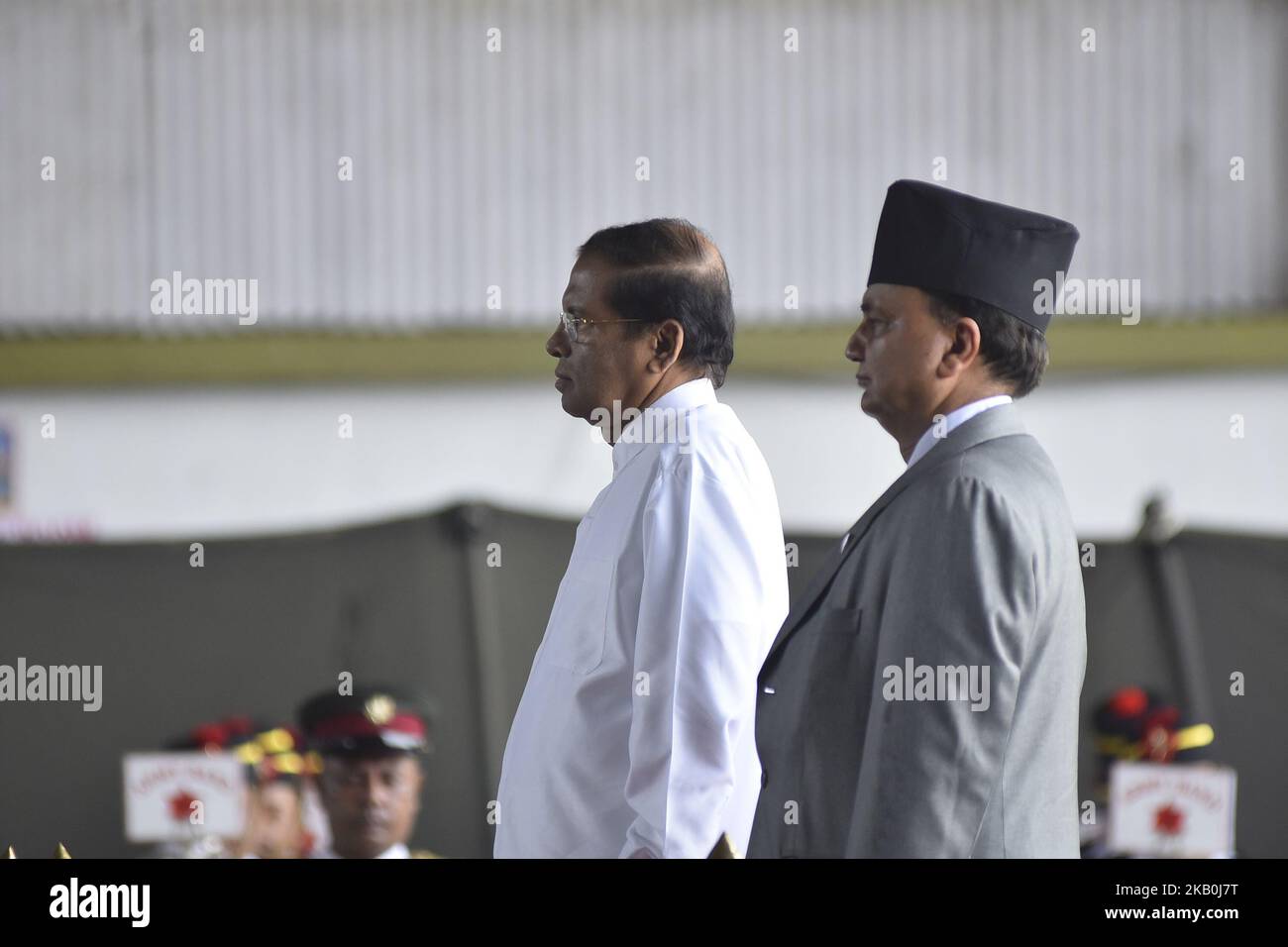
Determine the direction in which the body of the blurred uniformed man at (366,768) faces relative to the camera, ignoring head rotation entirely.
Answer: toward the camera

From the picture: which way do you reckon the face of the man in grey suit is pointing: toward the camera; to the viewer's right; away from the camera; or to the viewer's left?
to the viewer's left

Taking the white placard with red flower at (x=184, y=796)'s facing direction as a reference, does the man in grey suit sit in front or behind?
in front

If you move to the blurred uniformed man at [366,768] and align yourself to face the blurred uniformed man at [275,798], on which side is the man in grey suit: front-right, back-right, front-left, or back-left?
back-left

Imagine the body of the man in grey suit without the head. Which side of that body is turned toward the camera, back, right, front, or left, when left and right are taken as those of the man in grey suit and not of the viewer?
left

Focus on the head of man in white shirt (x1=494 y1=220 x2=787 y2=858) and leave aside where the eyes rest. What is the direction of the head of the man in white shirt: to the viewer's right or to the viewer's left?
to the viewer's left

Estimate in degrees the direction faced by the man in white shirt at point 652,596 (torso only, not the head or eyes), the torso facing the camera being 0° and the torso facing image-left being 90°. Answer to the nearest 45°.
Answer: approximately 90°

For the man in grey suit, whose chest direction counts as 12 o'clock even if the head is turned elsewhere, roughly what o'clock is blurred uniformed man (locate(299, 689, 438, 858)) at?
The blurred uniformed man is roughly at 2 o'clock from the man in grey suit.

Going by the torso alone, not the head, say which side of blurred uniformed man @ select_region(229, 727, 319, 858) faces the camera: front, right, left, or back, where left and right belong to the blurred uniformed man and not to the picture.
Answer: front
